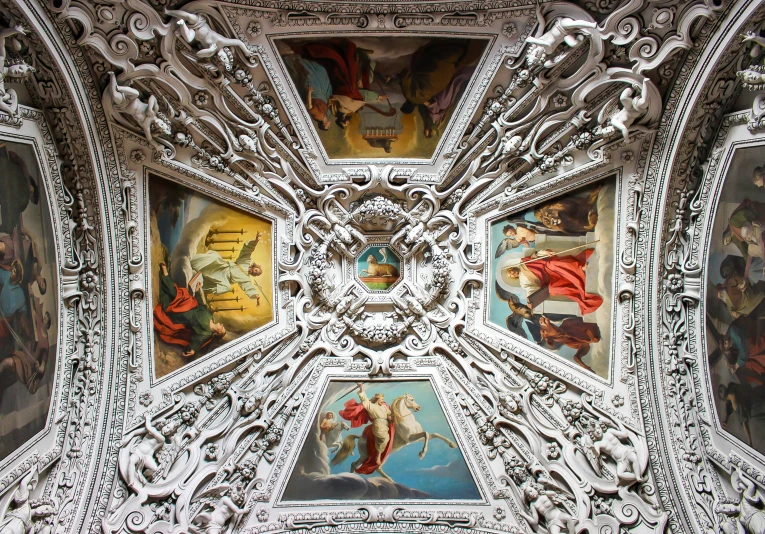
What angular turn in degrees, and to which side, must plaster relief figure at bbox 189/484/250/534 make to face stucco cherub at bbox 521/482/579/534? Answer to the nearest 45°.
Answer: approximately 90° to its left

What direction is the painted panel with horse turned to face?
toward the camera

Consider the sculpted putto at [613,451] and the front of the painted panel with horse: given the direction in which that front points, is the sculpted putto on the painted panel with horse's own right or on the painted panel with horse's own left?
on the painted panel with horse's own left

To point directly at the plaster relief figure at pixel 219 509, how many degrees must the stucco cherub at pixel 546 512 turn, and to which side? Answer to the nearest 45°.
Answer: approximately 90° to its right

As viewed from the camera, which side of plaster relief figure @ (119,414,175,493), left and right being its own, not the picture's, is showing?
front

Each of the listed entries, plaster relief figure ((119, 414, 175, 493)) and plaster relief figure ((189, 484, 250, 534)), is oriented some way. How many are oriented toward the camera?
2

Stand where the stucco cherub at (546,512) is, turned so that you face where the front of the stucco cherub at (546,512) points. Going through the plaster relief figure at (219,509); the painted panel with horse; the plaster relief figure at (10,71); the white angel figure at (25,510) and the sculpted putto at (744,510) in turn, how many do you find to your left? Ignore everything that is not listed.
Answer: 1

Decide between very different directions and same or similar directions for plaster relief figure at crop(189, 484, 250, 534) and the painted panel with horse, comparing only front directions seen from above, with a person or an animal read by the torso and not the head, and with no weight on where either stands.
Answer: same or similar directions

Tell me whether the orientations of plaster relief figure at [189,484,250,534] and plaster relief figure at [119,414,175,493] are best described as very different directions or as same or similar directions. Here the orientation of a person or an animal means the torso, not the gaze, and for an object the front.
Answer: same or similar directions

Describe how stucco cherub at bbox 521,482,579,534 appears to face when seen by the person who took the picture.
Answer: facing the viewer
